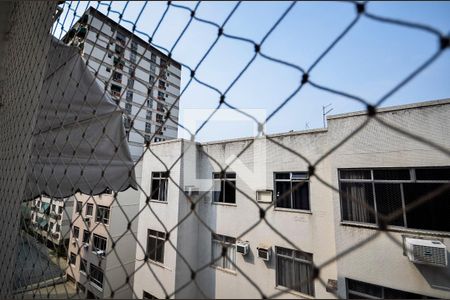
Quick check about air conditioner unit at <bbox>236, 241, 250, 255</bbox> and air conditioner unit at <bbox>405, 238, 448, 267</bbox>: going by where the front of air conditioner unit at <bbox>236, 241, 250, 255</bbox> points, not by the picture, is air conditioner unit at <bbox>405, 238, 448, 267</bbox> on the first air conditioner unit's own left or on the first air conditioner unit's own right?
on the first air conditioner unit's own left

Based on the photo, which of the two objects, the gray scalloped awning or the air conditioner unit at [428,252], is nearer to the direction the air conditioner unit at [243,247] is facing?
the gray scalloped awning

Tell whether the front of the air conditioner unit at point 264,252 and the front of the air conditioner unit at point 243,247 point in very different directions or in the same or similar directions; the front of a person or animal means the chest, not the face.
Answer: same or similar directions

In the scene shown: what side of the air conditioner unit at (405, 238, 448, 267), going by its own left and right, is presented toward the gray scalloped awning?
front

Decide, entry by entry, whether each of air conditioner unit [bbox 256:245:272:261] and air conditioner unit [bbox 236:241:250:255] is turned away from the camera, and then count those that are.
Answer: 0

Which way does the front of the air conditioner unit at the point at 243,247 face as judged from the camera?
facing the viewer and to the left of the viewer
